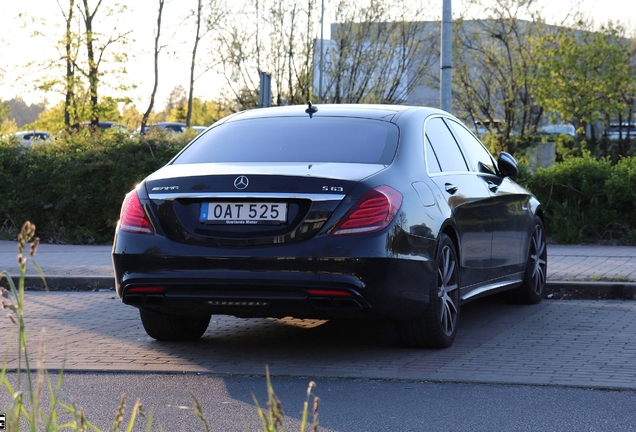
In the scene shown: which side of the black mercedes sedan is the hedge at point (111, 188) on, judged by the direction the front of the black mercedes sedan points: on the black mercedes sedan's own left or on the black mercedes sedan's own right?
on the black mercedes sedan's own left

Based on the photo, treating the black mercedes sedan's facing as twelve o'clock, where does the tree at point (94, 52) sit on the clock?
The tree is roughly at 10 o'clock from the black mercedes sedan.

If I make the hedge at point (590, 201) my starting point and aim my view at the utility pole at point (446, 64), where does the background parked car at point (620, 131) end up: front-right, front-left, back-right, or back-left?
front-right

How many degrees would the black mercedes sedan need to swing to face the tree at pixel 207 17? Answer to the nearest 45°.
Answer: approximately 45° to its left

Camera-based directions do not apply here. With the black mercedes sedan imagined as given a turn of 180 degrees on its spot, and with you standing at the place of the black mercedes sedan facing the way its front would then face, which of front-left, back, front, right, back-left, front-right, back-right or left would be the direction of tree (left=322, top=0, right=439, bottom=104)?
back-right

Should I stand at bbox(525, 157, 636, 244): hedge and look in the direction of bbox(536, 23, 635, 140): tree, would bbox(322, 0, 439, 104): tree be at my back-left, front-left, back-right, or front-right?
front-left

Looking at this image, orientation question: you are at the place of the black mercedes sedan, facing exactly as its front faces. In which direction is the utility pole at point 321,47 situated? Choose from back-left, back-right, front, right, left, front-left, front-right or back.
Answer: front-left

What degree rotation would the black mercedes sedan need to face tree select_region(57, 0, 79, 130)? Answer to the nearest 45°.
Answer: approximately 45° to its left

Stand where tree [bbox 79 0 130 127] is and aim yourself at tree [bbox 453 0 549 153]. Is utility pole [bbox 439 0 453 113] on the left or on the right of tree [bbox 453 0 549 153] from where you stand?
right

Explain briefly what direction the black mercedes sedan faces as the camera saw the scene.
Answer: facing away from the viewer and to the right of the viewer

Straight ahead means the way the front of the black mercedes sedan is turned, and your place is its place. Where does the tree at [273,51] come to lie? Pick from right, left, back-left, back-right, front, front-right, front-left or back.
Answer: front-left

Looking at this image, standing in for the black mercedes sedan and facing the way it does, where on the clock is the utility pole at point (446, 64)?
The utility pole is roughly at 11 o'clock from the black mercedes sedan.
